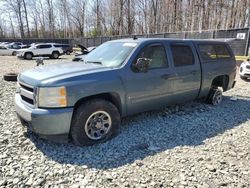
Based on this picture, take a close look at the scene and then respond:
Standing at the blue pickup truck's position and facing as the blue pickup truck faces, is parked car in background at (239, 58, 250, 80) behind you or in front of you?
behind

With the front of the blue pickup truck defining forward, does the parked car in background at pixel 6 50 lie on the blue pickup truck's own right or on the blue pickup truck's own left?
on the blue pickup truck's own right

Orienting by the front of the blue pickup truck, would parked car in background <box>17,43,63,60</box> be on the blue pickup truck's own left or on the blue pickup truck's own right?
on the blue pickup truck's own right

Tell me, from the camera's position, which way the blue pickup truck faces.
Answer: facing the viewer and to the left of the viewer
